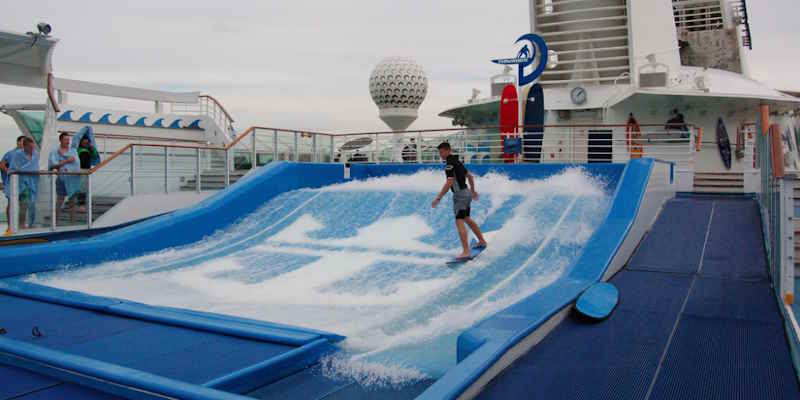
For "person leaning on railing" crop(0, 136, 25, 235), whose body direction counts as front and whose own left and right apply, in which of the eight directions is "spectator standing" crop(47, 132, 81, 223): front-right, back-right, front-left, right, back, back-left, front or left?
front

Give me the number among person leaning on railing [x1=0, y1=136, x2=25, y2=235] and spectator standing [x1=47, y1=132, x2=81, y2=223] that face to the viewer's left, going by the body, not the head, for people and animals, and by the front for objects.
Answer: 0

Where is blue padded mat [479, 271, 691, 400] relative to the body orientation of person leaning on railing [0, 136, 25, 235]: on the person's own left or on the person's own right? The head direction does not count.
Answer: on the person's own right

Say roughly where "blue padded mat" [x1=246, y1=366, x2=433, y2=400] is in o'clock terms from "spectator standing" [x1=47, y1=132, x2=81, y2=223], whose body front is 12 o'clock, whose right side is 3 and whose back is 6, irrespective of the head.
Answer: The blue padded mat is roughly at 1 o'clock from the spectator standing.

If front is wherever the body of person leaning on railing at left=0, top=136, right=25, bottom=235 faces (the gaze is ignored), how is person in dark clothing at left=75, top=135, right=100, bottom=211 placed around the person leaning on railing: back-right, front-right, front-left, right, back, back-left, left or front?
front-left

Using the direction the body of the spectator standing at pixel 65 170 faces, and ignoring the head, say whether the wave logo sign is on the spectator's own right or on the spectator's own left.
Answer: on the spectator's own left

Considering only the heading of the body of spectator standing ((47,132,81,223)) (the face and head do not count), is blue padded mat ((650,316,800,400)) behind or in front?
in front

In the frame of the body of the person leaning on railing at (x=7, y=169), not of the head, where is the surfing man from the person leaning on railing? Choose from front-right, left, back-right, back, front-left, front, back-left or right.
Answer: front-right

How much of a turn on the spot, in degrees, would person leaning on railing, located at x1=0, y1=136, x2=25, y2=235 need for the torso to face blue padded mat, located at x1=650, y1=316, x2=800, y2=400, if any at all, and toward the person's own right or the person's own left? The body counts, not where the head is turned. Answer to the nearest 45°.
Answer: approximately 45° to the person's own right

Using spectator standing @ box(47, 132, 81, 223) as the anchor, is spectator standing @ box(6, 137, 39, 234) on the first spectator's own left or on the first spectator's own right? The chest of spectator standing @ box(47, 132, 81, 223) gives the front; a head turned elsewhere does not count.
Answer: on the first spectator's own right

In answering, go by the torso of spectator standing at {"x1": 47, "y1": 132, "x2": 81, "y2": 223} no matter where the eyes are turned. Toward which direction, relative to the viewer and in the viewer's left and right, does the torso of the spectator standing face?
facing the viewer and to the right of the viewer

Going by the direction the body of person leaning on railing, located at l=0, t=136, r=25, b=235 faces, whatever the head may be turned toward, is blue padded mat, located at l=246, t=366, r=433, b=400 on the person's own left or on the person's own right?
on the person's own right

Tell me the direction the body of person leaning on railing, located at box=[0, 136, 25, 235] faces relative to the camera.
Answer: to the viewer's right
